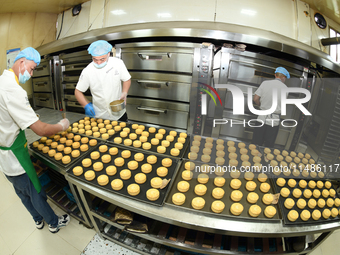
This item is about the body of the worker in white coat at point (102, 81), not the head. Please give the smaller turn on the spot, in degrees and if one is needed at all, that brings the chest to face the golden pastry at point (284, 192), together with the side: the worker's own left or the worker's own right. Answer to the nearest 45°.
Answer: approximately 45° to the worker's own left

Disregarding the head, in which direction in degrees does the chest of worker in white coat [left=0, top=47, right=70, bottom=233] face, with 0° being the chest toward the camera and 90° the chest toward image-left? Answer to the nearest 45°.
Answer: approximately 270°

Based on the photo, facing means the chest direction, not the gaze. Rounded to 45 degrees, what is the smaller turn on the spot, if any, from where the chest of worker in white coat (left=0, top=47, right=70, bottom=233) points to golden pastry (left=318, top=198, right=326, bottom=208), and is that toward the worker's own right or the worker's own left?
approximately 45° to the worker's own right

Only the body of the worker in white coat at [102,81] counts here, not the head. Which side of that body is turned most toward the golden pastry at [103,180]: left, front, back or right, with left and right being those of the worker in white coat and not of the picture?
front

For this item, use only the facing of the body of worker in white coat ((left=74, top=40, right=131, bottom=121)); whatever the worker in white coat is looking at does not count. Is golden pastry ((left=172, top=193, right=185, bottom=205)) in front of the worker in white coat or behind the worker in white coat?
in front

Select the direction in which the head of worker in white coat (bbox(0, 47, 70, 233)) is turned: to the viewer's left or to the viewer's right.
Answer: to the viewer's right

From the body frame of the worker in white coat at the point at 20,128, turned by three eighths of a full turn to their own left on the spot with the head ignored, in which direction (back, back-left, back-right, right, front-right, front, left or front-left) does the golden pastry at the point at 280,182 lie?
back

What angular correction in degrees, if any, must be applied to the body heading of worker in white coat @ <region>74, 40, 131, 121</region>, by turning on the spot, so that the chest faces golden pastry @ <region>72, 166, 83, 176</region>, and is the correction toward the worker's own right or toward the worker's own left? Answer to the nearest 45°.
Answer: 0° — they already face it

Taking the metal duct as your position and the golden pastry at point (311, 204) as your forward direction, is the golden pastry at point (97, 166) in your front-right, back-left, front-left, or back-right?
front-right

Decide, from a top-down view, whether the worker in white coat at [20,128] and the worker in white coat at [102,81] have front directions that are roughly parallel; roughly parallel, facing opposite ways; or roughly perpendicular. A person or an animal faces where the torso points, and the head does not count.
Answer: roughly perpendicular

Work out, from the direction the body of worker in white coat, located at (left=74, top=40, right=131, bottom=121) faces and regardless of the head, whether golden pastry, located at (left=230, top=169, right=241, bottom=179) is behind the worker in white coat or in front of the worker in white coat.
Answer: in front

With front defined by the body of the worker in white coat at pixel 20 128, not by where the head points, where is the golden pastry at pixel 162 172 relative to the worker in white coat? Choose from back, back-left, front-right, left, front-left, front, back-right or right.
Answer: front-right

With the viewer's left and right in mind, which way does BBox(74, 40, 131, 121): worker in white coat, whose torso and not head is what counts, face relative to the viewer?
facing the viewer
